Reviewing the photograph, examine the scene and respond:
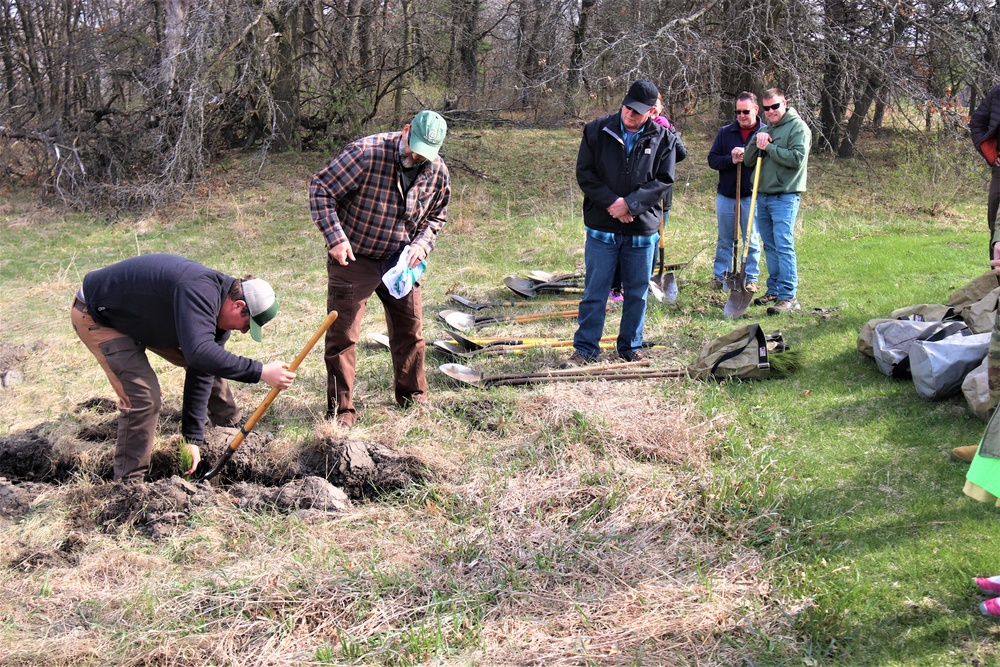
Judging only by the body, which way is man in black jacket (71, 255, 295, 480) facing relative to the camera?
to the viewer's right

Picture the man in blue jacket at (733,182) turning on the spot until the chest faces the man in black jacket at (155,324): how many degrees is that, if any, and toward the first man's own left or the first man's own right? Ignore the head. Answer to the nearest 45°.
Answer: approximately 45° to the first man's own right

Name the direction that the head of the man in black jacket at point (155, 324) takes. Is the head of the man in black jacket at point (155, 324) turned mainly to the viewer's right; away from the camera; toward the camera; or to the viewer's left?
to the viewer's right

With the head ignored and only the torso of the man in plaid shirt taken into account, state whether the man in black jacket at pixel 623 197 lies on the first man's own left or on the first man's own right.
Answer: on the first man's own left

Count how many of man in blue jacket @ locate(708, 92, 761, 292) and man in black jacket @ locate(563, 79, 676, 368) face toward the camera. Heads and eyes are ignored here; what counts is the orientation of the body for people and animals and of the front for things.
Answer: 2

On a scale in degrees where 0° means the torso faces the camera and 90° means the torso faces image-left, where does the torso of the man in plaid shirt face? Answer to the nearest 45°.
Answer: approximately 315°

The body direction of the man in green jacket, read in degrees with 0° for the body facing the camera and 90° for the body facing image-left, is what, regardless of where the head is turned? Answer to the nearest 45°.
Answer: approximately 45°

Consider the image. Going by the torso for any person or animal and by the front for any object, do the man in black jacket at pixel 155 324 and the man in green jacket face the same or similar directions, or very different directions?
very different directions
